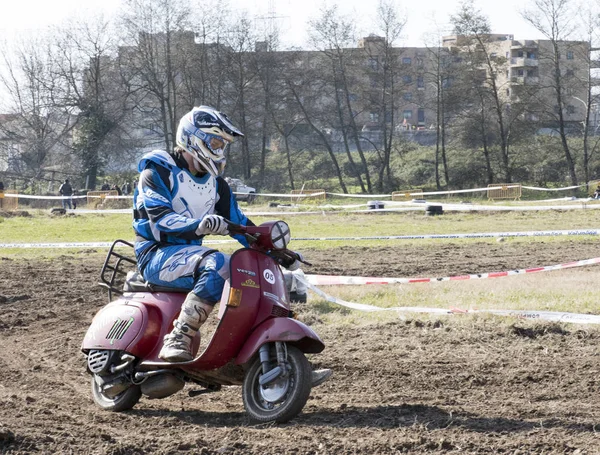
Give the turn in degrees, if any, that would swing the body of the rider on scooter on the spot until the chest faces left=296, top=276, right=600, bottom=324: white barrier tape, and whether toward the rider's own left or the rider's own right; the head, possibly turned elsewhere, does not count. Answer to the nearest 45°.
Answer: approximately 90° to the rider's own left

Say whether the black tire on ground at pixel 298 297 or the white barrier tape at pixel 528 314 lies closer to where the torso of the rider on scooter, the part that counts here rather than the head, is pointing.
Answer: the white barrier tape

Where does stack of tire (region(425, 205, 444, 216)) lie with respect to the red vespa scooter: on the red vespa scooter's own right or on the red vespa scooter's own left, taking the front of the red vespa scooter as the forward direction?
on the red vespa scooter's own left

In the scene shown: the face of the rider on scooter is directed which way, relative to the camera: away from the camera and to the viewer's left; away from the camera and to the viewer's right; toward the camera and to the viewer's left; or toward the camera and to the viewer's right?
toward the camera and to the viewer's right

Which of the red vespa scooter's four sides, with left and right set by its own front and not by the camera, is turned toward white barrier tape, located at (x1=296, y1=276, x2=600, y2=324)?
left

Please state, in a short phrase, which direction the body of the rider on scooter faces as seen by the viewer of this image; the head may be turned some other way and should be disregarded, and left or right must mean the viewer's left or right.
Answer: facing the viewer and to the right of the viewer

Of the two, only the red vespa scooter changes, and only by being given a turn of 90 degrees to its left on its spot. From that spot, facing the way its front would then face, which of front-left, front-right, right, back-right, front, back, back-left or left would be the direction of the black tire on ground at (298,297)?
front-left

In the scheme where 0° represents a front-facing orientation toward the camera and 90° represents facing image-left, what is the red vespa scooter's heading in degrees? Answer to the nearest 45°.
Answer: approximately 315°

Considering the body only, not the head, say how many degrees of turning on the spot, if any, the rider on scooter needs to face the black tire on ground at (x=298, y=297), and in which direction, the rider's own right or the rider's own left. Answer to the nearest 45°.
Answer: approximately 135° to the rider's own left
